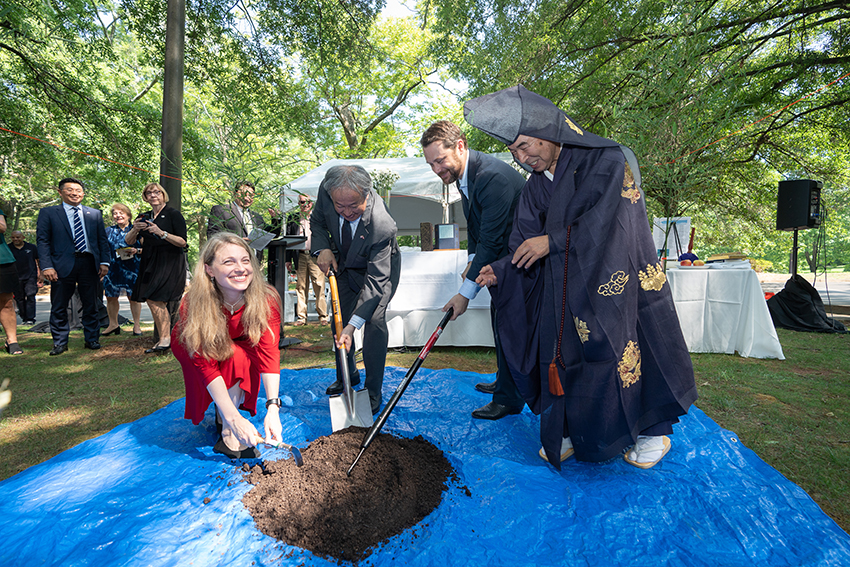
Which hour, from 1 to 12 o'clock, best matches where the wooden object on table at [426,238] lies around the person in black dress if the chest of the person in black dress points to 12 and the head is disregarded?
The wooden object on table is roughly at 8 o'clock from the person in black dress.

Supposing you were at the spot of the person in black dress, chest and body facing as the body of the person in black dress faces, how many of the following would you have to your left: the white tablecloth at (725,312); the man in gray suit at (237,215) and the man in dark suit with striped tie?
2

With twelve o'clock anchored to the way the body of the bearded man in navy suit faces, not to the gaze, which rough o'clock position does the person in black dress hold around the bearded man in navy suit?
The person in black dress is roughly at 1 o'clock from the bearded man in navy suit.

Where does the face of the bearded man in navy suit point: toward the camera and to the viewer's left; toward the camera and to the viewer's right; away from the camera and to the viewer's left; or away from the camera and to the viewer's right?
toward the camera and to the viewer's left

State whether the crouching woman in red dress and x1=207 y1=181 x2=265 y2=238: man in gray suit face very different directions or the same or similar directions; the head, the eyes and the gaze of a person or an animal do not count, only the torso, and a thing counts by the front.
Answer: same or similar directions

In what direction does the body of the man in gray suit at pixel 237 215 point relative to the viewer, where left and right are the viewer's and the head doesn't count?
facing the viewer and to the right of the viewer

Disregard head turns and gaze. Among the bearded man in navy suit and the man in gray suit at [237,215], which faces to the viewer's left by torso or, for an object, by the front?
the bearded man in navy suit

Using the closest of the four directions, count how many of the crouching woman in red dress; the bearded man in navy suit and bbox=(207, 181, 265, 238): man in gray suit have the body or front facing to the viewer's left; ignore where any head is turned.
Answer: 1

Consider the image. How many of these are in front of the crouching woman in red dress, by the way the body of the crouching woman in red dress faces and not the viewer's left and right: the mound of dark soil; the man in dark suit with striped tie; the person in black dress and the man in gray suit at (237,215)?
1

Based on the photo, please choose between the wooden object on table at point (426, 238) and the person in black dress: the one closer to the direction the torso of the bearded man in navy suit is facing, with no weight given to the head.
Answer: the person in black dress

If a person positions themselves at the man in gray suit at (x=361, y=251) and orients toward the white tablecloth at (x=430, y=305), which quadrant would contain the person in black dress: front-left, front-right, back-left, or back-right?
front-left

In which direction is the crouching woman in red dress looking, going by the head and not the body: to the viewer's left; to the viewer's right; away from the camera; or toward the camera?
toward the camera

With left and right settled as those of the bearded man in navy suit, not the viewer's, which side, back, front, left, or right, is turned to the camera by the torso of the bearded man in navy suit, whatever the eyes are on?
left

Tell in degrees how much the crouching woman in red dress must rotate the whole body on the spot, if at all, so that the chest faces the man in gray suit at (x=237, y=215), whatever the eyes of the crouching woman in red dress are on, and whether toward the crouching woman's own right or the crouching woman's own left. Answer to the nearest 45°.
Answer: approximately 135° to the crouching woman's own left

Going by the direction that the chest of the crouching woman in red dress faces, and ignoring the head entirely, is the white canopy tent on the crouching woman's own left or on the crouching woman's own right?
on the crouching woman's own left
